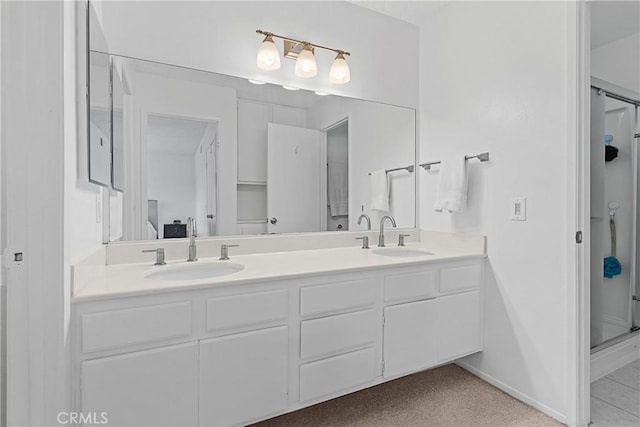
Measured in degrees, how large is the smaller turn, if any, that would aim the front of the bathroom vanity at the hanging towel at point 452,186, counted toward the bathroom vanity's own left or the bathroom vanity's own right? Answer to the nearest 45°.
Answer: approximately 90° to the bathroom vanity's own left

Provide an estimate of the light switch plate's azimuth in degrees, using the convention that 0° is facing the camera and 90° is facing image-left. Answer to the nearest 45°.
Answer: approximately 45°

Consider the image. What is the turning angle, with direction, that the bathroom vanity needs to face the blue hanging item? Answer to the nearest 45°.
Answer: approximately 45° to its left

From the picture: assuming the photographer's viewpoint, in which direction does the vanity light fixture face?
facing the viewer and to the right of the viewer

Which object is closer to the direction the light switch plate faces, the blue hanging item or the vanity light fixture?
the vanity light fixture

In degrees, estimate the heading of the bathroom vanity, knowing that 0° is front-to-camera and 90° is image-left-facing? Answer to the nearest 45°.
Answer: approximately 315°

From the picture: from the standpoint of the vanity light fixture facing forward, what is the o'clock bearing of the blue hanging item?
The blue hanging item is roughly at 10 o'clock from the vanity light fixture.

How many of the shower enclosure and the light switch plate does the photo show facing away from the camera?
0

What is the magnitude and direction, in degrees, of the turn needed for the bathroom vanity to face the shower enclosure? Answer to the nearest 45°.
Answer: approximately 45° to its left
